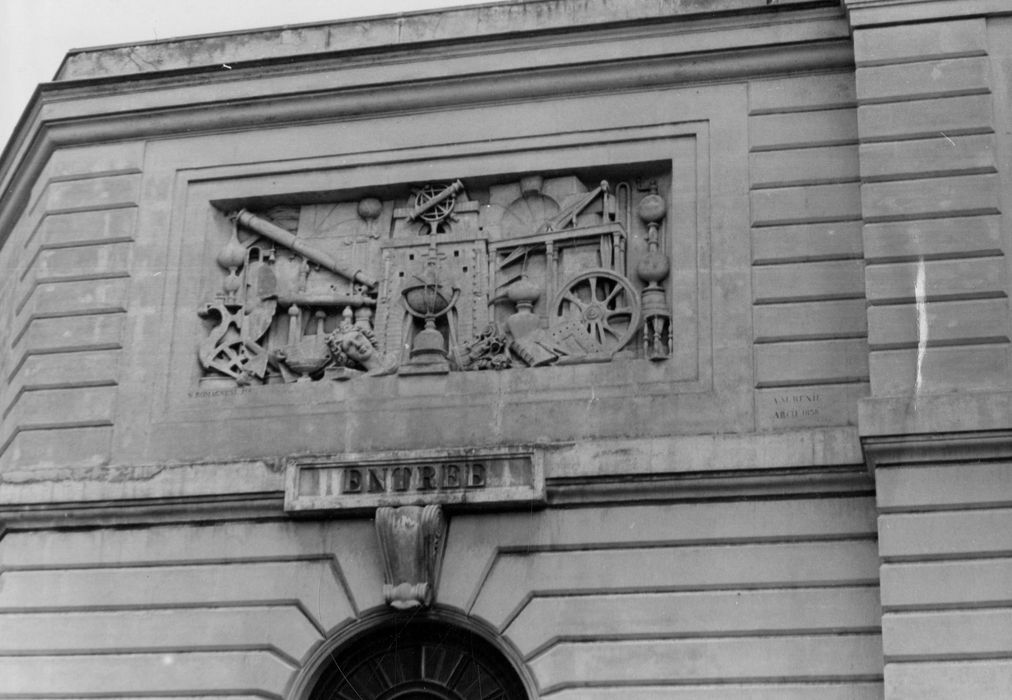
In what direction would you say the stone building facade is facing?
toward the camera
